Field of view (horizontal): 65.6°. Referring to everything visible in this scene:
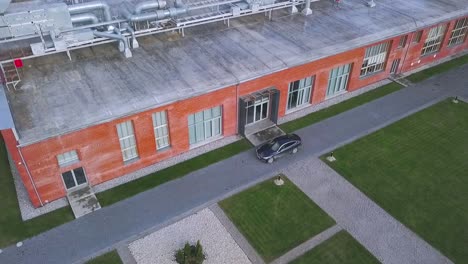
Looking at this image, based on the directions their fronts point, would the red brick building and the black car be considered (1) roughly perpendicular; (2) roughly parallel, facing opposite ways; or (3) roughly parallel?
roughly perpendicular

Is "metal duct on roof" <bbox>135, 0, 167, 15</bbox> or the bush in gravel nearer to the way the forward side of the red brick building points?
the bush in gravel

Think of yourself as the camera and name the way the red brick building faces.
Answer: facing the viewer and to the right of the viewer

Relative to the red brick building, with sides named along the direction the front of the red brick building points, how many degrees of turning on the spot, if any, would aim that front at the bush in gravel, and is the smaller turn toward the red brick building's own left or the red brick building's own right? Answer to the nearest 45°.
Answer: approximately 45° to the red brick building's own right
